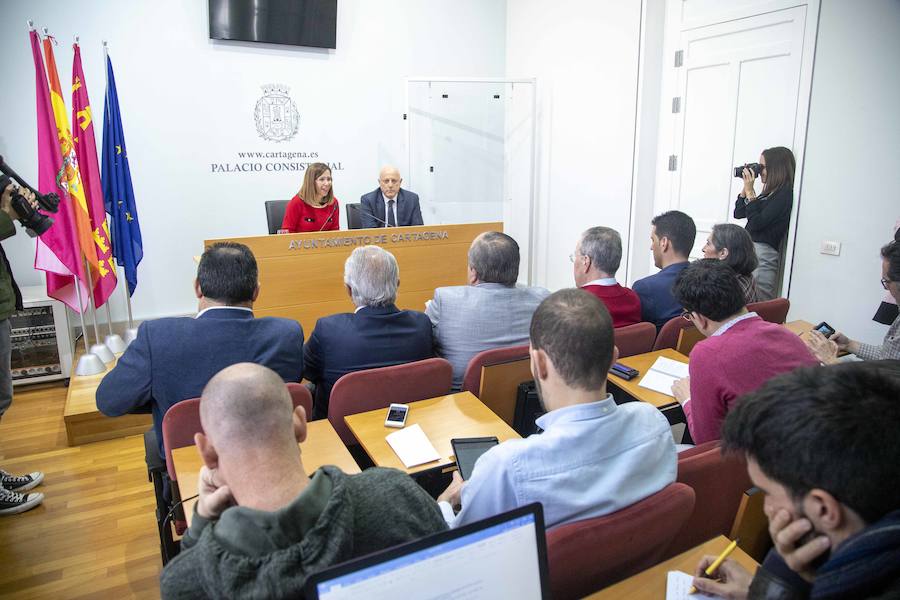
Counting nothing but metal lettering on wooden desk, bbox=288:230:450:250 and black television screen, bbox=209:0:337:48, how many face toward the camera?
2

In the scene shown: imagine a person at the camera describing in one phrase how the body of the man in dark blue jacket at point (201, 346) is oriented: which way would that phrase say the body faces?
away from the camera

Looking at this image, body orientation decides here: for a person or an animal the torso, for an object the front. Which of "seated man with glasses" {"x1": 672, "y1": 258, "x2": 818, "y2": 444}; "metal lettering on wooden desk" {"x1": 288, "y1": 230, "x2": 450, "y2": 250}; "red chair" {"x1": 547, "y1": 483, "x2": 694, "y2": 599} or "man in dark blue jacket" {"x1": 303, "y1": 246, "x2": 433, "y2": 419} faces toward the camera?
the metal lettering on wooden desk

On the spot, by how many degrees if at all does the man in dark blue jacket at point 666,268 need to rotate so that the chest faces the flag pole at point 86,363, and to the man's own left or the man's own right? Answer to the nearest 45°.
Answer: approximately 45° to the man's own left

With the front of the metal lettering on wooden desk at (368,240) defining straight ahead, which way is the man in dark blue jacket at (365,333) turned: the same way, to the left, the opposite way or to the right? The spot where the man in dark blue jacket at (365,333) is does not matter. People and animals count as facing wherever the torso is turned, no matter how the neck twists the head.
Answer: the opposite way

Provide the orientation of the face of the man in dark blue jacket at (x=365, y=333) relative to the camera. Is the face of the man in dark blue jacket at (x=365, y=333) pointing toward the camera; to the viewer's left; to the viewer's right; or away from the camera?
away from the camera

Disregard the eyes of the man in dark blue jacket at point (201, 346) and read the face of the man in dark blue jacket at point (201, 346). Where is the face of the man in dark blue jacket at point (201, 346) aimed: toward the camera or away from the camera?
away from the camera

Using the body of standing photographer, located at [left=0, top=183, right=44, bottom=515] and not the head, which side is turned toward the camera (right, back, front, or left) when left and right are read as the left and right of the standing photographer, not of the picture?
right

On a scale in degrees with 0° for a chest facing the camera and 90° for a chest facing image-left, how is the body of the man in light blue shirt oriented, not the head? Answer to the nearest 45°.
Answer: approximately 135°

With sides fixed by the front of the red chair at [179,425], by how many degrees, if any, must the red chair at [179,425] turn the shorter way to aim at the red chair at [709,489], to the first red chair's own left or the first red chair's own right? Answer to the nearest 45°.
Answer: approximately 135° to the first red chair's own right

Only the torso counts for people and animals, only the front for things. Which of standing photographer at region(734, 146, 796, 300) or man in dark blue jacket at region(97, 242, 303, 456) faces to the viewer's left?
the standing photographer

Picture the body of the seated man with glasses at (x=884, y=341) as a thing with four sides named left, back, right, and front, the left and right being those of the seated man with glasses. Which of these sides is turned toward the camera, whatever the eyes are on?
left
